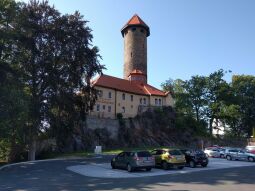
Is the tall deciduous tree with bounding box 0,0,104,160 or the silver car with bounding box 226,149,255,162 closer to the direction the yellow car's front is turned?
the tall deciduous tree

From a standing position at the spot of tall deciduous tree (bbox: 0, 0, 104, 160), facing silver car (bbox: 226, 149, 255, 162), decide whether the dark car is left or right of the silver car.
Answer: right

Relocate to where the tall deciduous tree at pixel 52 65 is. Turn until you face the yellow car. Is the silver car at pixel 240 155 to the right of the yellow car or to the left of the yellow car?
left

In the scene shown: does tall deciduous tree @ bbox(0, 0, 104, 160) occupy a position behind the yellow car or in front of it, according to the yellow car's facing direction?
in front

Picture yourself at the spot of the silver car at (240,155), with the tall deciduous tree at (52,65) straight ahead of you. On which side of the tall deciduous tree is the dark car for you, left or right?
left
